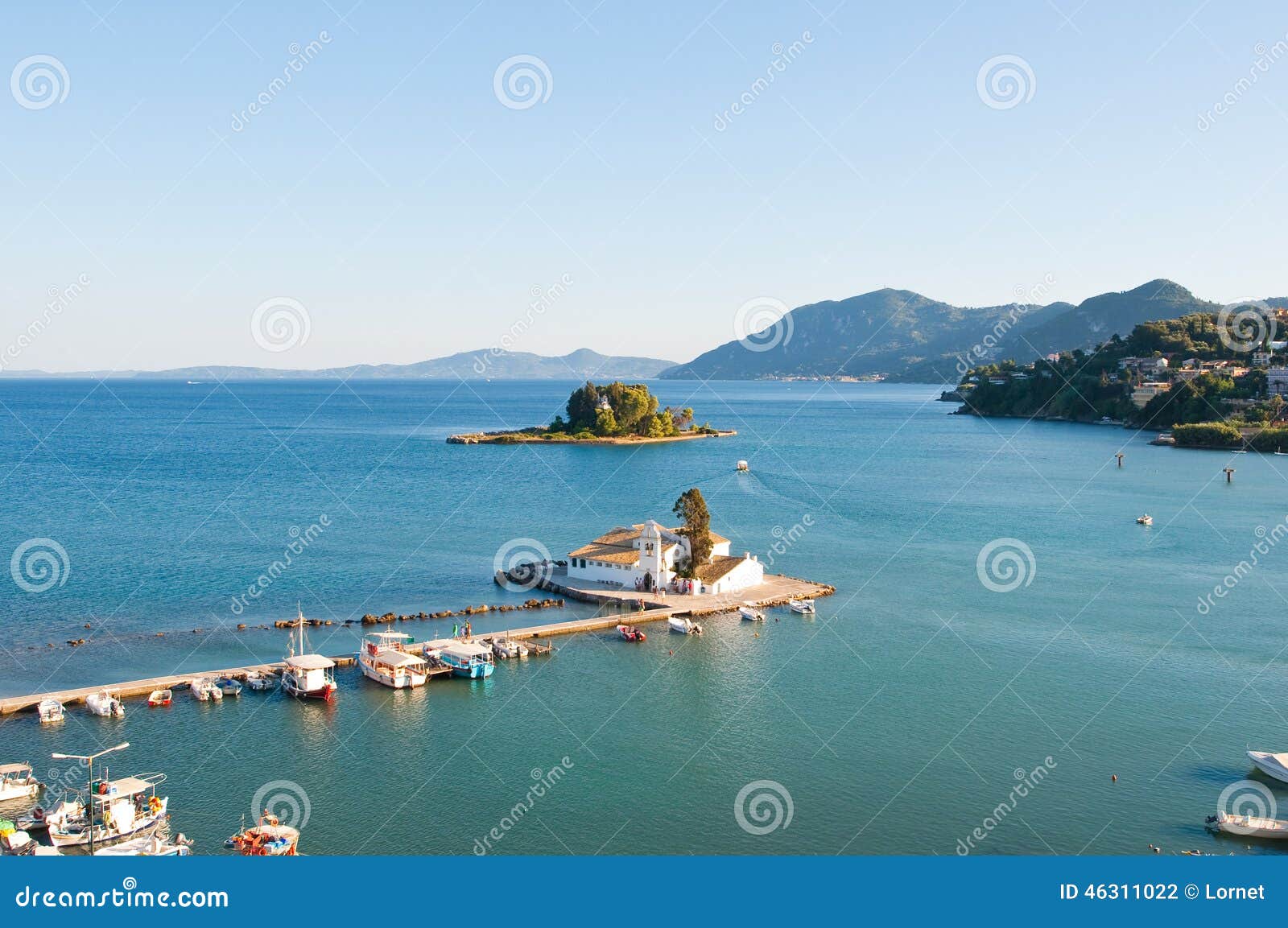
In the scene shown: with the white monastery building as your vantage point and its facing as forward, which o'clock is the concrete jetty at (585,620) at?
The concrete jetty is roughly at 1 o'clock from the white monastery building.

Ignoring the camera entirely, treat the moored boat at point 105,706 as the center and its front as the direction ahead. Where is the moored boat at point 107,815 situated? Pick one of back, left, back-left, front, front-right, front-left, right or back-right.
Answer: back-left
